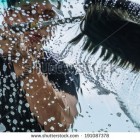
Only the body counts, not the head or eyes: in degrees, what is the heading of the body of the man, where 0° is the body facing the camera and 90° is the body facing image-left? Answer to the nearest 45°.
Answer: approximately 315°
